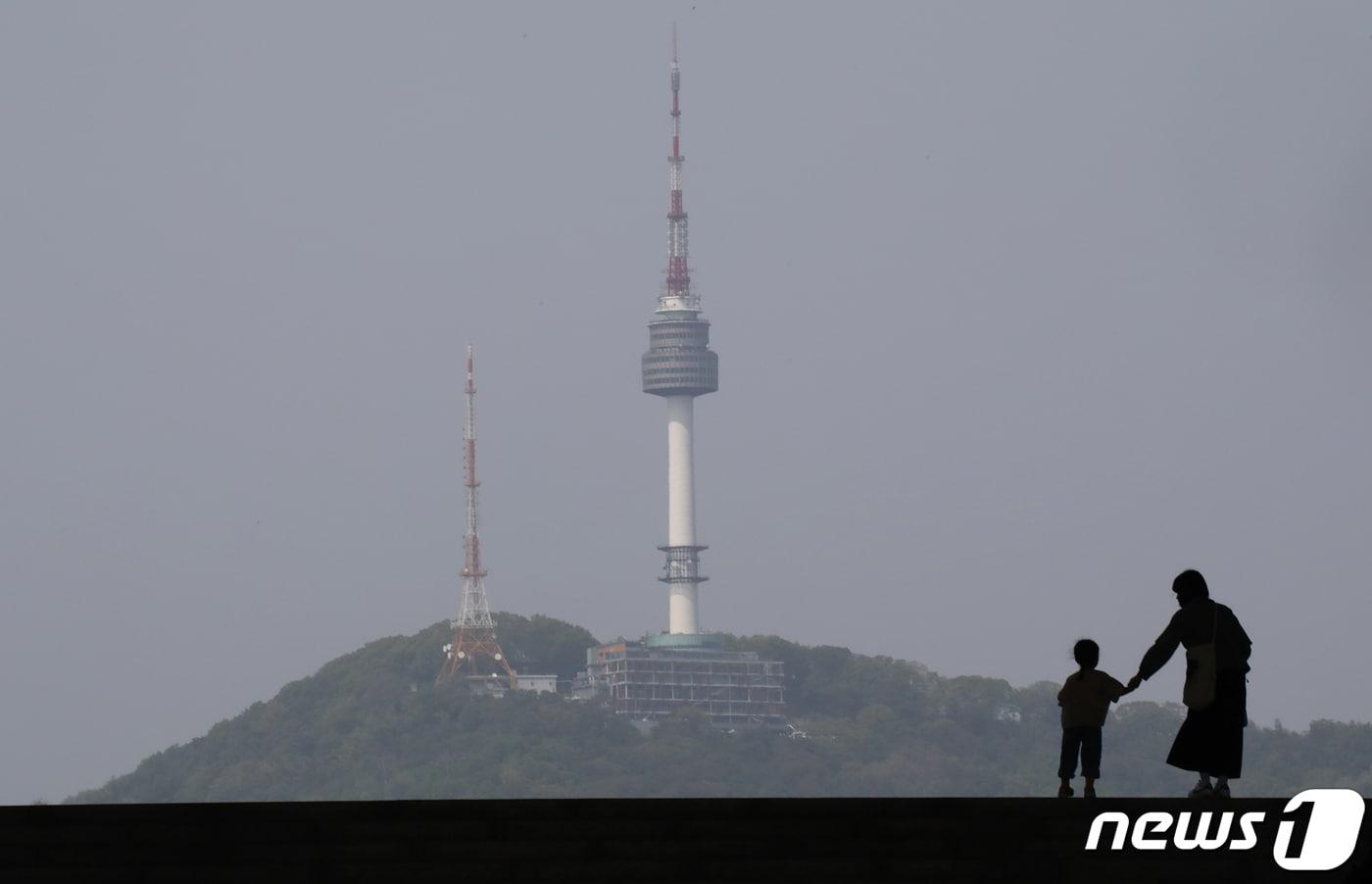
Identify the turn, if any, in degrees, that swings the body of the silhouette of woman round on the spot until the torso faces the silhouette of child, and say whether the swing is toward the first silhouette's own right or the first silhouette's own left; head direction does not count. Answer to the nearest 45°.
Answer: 0° — they already face them

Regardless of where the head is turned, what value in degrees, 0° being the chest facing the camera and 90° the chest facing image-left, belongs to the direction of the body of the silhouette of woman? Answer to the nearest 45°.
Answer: approximately 90°
